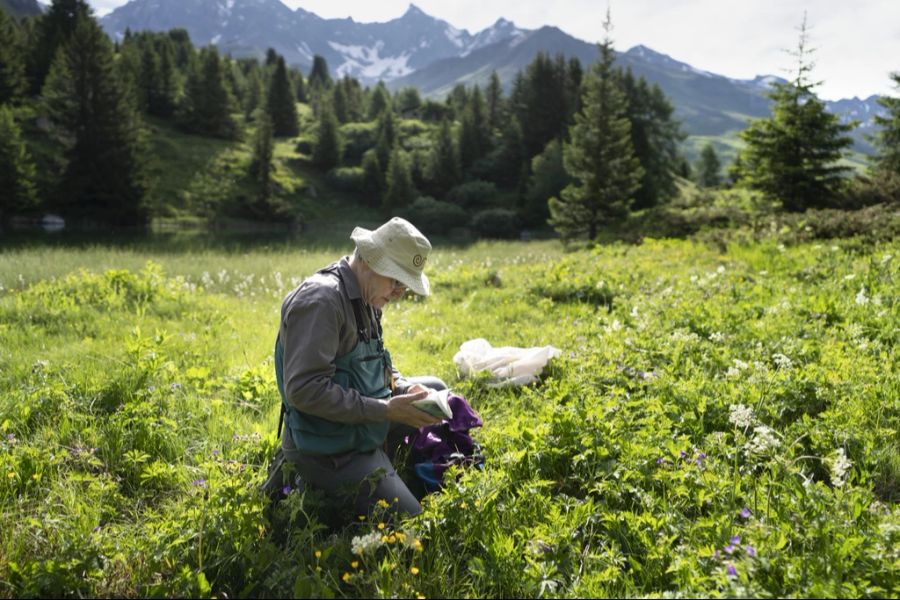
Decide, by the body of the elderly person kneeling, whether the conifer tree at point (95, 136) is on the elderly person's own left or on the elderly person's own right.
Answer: on the elderly person's own left

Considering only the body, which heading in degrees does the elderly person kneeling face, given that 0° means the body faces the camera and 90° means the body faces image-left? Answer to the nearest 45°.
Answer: approximately 270°

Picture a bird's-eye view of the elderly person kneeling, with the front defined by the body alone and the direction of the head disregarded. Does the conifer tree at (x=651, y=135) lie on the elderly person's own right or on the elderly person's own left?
on the elderly person's own left
